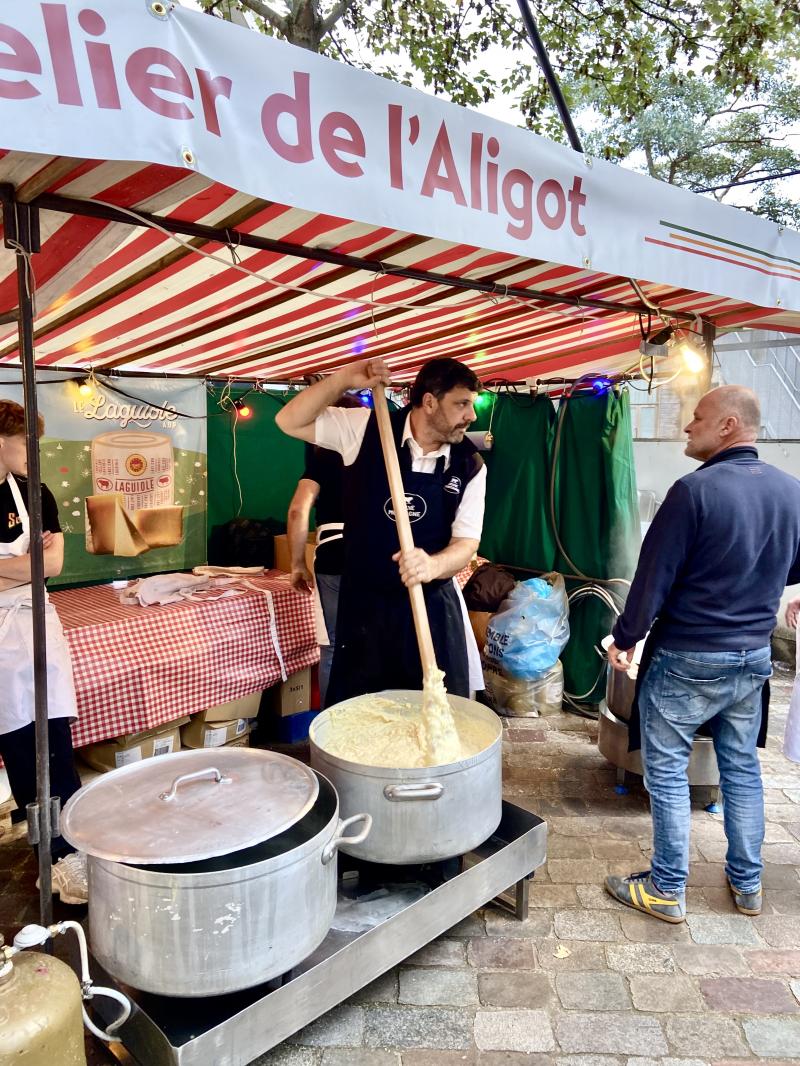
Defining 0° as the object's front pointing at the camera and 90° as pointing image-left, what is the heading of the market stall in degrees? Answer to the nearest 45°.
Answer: approximately 315°

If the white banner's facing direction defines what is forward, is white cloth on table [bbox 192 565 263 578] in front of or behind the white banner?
behind

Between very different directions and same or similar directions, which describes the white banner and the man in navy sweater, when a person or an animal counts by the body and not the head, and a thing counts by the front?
very different directions

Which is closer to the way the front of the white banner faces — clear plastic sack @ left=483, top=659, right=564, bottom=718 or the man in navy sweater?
the man in navy sweater

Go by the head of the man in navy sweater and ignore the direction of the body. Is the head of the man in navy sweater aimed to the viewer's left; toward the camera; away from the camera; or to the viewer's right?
to the viewer's left

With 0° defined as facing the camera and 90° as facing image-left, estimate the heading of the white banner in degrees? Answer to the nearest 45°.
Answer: approximately 315°

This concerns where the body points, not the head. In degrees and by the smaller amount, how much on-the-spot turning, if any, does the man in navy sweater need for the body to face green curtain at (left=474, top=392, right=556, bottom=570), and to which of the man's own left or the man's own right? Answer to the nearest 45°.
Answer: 0° — they already face it

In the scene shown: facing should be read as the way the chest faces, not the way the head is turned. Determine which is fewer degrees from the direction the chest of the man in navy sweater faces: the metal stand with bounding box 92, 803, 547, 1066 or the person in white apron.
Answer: the person in white apron

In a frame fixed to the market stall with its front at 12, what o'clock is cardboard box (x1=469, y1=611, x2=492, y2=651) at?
The cardboard box is roughly at 8 o'clock from the market stall.

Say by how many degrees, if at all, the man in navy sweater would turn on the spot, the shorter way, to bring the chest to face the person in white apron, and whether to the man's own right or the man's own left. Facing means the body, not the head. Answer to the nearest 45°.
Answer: approximately 45° to the man's own left

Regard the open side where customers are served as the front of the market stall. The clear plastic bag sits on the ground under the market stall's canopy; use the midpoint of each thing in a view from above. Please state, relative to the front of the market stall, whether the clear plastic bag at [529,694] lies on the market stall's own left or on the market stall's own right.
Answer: on the market stall's own left
